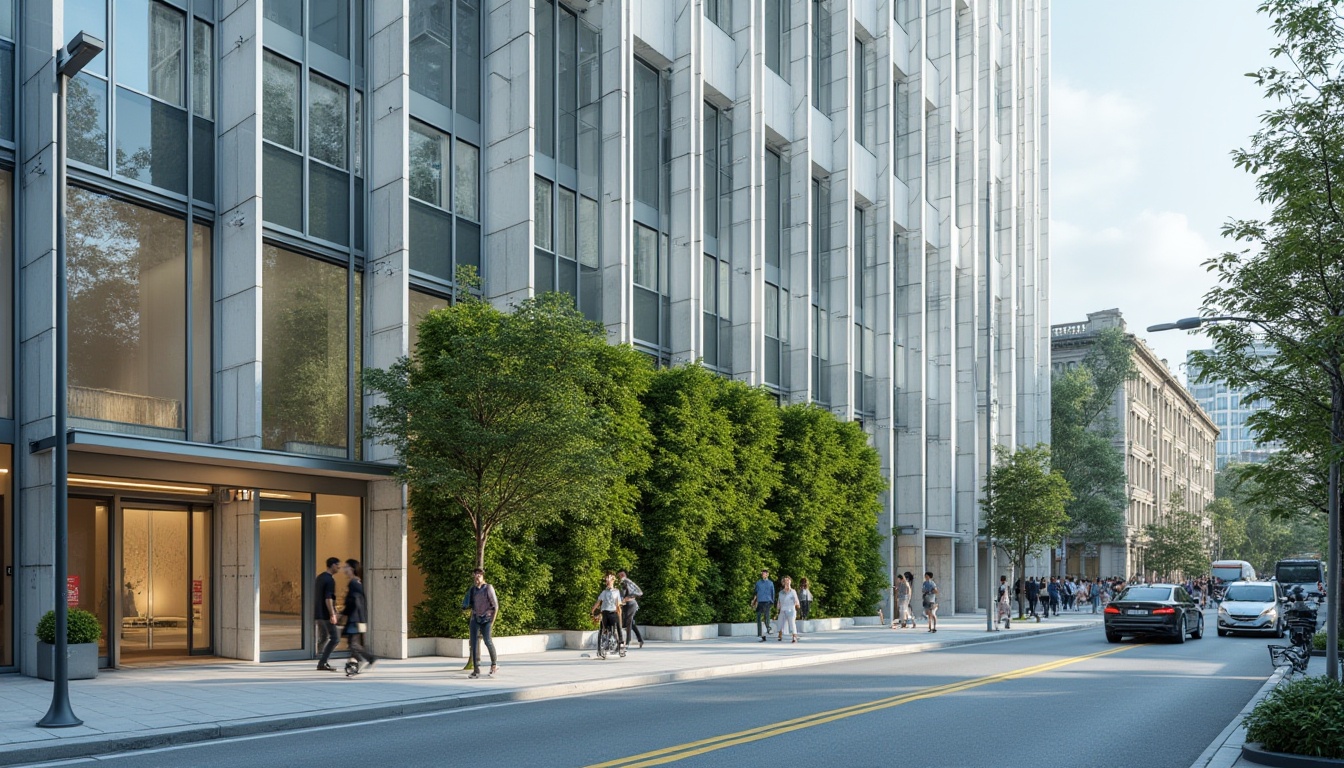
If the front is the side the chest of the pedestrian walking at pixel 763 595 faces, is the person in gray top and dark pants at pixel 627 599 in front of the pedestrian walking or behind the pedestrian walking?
in front

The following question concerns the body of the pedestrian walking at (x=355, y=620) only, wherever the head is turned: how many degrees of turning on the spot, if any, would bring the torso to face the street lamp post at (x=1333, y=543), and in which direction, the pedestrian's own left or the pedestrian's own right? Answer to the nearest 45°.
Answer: approximately 135° to the pedestrian's own left

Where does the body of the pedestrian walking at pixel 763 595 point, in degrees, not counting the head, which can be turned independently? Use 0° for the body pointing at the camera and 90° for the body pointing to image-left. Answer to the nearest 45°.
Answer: approximately 0°
